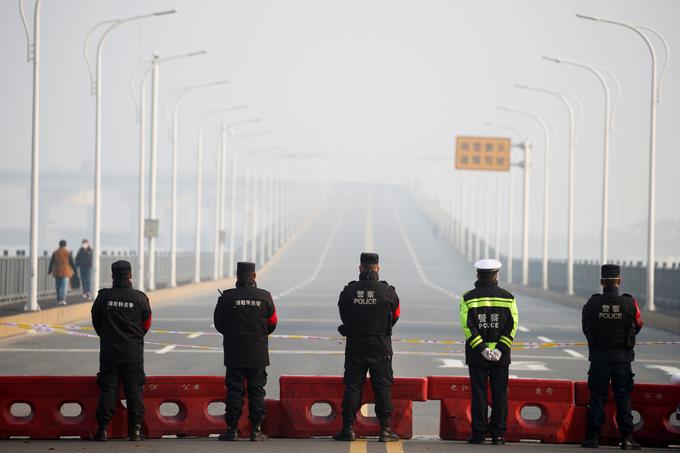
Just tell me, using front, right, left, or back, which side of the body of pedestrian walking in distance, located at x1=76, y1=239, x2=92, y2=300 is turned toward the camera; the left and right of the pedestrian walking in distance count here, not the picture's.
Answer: front

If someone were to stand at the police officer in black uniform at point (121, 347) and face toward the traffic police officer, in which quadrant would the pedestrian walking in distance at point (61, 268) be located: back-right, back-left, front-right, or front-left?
back-left

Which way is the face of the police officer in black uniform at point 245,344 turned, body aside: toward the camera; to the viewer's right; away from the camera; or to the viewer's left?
away from the camera

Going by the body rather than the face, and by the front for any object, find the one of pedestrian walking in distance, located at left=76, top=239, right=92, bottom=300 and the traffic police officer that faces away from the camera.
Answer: the traffic police officer

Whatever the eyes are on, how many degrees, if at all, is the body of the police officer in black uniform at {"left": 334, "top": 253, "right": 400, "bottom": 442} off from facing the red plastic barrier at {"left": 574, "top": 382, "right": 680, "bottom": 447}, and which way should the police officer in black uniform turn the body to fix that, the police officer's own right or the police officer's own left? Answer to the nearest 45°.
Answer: approximately 90° to the police officer's own right

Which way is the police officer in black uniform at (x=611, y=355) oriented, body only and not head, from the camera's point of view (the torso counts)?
away from the camera

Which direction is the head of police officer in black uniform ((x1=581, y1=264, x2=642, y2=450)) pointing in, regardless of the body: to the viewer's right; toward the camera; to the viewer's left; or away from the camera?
away from the camera

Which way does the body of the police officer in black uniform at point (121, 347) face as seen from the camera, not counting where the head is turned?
away from the camera

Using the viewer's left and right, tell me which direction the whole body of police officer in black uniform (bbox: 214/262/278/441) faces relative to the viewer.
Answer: facing away from the viewer

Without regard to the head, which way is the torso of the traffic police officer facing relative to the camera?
away from the camera

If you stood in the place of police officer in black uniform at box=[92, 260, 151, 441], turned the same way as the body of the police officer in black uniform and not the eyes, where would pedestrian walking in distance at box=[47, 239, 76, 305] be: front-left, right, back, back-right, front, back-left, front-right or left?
front

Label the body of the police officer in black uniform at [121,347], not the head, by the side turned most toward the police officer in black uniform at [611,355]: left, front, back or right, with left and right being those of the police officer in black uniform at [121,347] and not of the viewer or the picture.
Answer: right

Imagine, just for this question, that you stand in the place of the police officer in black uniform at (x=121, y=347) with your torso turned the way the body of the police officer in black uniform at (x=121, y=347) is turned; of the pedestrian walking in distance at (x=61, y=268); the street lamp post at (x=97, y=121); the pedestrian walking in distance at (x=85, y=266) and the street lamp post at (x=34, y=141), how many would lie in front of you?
4

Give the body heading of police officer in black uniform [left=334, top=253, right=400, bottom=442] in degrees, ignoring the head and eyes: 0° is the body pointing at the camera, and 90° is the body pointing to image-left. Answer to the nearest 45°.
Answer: approximately 180°

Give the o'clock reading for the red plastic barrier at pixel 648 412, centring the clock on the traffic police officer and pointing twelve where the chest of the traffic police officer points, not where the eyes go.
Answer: The red plastic barrier is roughly at 2 o'clock from the traffic police officer.

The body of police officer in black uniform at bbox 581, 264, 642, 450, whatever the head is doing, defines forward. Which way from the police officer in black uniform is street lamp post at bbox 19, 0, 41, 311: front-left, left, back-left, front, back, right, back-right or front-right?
front-left

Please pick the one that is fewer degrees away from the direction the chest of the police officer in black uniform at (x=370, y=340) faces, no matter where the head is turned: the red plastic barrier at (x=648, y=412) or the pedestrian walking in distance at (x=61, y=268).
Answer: the pedestrian walking in distance
